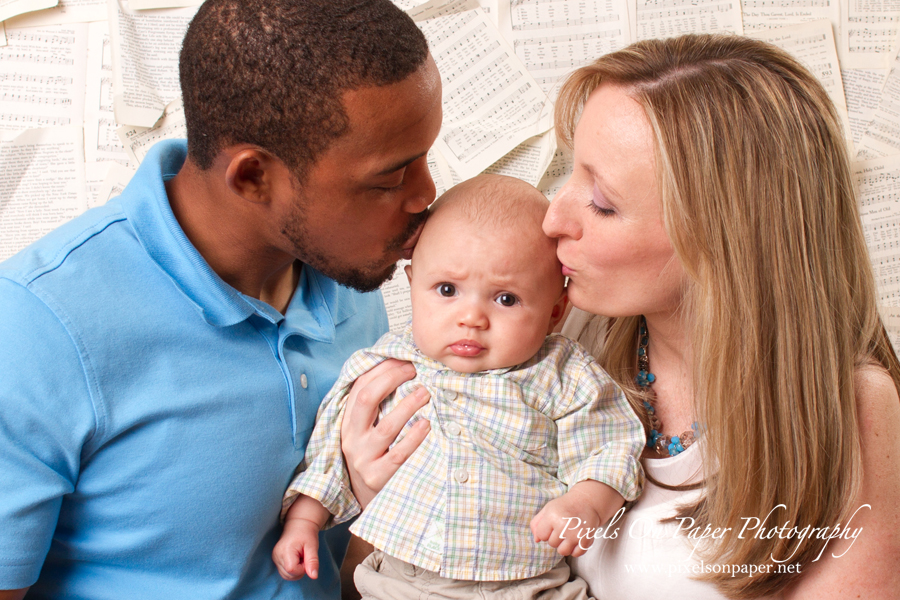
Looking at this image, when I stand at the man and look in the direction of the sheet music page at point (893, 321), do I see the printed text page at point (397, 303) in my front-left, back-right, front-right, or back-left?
front-left

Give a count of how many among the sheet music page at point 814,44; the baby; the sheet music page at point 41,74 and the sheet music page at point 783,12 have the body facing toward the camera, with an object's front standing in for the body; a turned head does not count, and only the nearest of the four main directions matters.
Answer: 4

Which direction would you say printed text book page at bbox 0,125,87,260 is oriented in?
toward the camera

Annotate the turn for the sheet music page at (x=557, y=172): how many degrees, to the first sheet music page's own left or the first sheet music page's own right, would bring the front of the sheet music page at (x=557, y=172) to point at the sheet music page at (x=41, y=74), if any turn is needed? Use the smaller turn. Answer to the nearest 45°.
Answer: approximately 90° to the first sheet music page's own right

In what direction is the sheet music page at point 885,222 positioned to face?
toward the camera

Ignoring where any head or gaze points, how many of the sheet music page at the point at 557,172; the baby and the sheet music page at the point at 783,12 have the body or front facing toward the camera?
3

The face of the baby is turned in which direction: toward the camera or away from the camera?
toward the camera

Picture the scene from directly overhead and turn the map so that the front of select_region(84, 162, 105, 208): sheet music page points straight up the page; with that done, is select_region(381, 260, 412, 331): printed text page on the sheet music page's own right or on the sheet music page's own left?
on the sheet music page's own left

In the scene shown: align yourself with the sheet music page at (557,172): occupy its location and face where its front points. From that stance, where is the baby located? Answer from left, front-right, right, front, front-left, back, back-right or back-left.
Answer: front

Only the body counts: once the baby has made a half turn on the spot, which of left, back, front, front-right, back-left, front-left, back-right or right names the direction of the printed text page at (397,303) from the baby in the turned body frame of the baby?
front

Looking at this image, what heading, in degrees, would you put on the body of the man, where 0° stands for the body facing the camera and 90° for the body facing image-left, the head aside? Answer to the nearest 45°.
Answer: approximately 315°

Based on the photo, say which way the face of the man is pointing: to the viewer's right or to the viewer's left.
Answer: to the viewer's right

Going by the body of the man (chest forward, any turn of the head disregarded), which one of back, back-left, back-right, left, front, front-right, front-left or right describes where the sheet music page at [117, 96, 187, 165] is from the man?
back-left
